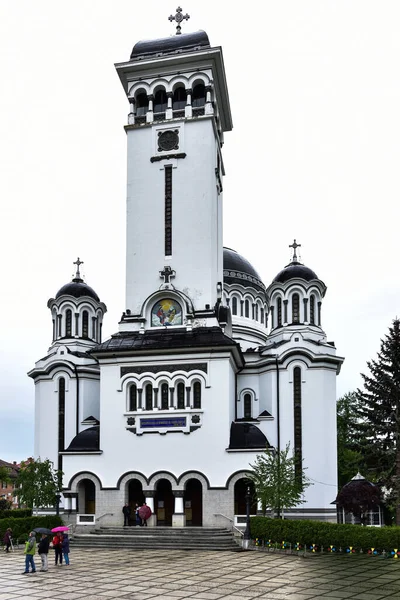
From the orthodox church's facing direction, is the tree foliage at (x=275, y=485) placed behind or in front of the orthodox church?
in front

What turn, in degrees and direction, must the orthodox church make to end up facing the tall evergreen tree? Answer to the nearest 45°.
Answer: approximately 90° to its left

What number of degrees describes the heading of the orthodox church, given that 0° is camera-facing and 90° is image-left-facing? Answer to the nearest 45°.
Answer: approximately 0°
